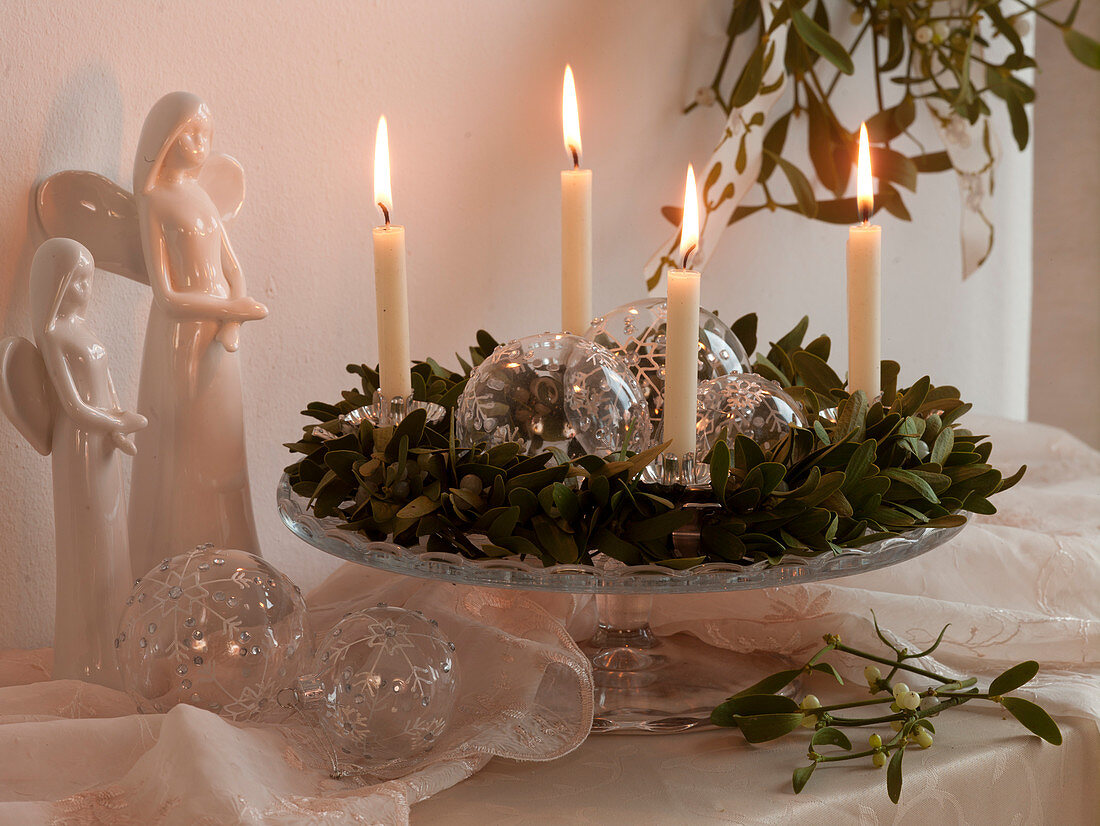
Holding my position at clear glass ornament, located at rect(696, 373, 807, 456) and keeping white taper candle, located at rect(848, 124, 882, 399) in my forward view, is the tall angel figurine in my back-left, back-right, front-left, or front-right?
back-left

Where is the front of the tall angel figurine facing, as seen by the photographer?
facing the viewer and to the right of the viewer
